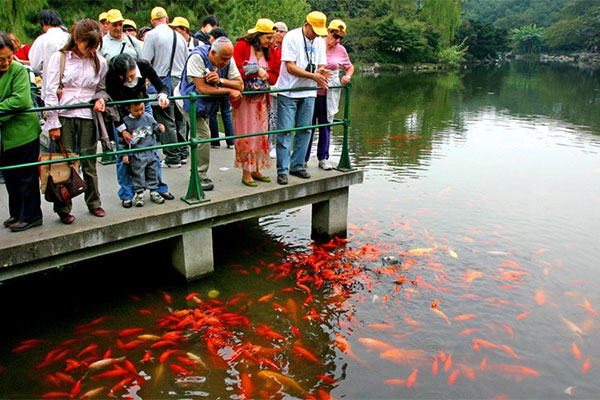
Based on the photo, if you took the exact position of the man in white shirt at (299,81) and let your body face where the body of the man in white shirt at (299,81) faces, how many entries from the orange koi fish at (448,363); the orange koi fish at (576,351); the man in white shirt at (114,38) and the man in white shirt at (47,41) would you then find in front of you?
2

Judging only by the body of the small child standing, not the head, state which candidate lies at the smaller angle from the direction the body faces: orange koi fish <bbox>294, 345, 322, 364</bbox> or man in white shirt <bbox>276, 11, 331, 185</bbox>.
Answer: the orange koi fish

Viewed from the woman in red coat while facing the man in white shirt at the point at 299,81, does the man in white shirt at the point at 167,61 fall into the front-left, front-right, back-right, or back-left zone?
back-left

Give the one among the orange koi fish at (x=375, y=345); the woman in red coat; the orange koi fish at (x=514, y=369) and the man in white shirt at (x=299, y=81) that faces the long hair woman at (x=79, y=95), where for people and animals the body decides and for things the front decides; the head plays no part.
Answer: the orange koi fish at (x=375, y=345)

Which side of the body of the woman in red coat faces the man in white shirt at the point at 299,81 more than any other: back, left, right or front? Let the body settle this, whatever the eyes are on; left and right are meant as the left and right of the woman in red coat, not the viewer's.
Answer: left

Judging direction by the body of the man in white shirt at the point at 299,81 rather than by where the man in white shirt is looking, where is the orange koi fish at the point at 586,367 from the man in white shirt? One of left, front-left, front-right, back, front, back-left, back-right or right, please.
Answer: front

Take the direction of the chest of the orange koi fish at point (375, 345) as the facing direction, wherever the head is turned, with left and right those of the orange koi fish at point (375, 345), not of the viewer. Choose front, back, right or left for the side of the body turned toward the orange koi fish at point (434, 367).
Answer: back

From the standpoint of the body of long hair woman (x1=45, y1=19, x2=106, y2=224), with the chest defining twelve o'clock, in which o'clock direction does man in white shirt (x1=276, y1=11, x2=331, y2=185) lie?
The man in white shirt is roughly at 10 o'clock from the long hair woman.

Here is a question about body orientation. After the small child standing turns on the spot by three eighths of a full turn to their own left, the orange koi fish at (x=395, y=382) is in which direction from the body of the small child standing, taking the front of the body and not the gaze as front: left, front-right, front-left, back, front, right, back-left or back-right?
right

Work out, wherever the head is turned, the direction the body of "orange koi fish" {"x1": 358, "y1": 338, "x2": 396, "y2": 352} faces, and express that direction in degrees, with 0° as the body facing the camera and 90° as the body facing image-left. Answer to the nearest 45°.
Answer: approximately 90°

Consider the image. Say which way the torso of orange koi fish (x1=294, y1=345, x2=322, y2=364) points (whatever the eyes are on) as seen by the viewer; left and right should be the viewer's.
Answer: facing away from the viewer and to the left of the viewer
